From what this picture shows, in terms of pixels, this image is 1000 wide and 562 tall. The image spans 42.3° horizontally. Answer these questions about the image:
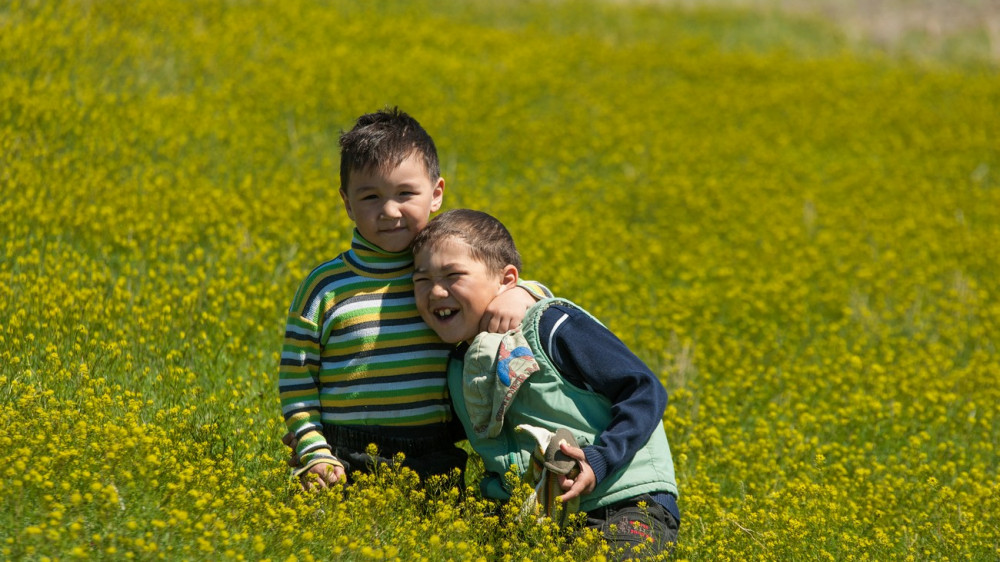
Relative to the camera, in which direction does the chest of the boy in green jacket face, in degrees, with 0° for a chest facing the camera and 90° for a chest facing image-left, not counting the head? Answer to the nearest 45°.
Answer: approximately 45°

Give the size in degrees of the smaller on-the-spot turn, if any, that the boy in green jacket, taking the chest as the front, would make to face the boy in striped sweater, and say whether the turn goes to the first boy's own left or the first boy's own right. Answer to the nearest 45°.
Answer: approximately 45° to the first boy's own right

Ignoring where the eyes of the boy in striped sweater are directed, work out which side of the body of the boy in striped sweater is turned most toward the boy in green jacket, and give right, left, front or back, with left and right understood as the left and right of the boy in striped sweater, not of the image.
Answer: left

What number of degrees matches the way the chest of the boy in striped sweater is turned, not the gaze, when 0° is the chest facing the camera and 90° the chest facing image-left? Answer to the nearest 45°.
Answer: approximately 0°
